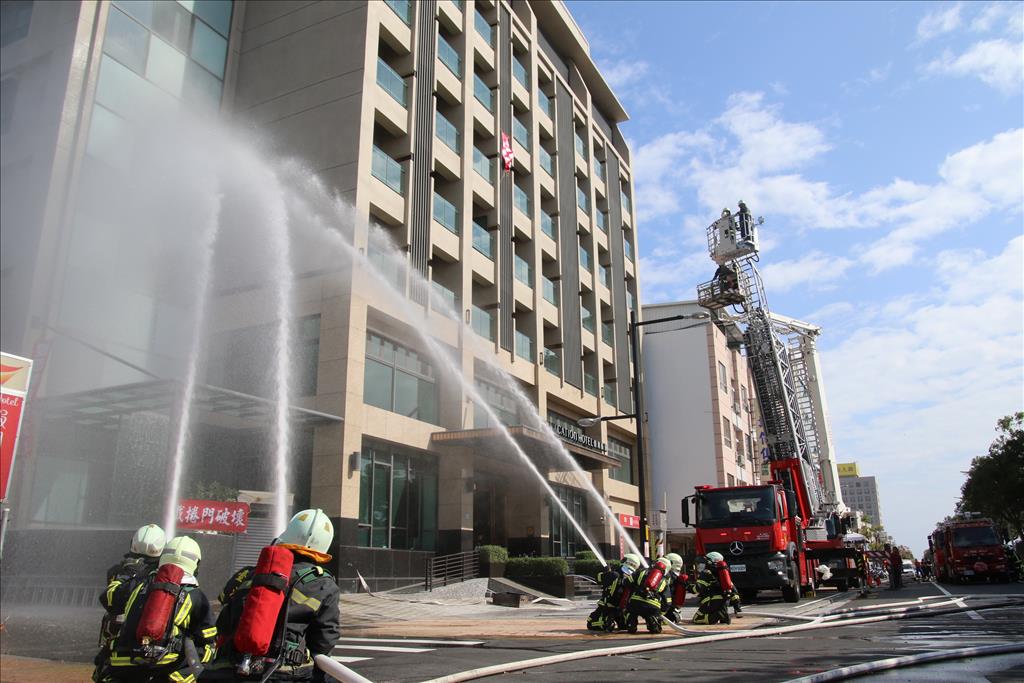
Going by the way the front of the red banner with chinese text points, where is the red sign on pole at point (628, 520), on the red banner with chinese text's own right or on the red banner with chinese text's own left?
on the red banner with chinese text's own left

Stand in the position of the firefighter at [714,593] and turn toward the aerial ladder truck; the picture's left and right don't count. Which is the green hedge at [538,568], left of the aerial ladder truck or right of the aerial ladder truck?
left

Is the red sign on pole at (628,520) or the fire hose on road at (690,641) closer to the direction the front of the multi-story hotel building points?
the fire hose on road

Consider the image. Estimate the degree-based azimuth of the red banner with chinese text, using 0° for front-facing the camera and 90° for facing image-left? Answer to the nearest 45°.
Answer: approximately 0°

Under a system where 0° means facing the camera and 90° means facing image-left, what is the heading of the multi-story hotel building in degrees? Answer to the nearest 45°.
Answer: approximately 315°

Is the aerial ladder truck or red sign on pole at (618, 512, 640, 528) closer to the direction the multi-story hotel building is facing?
the aerial ladder truck
